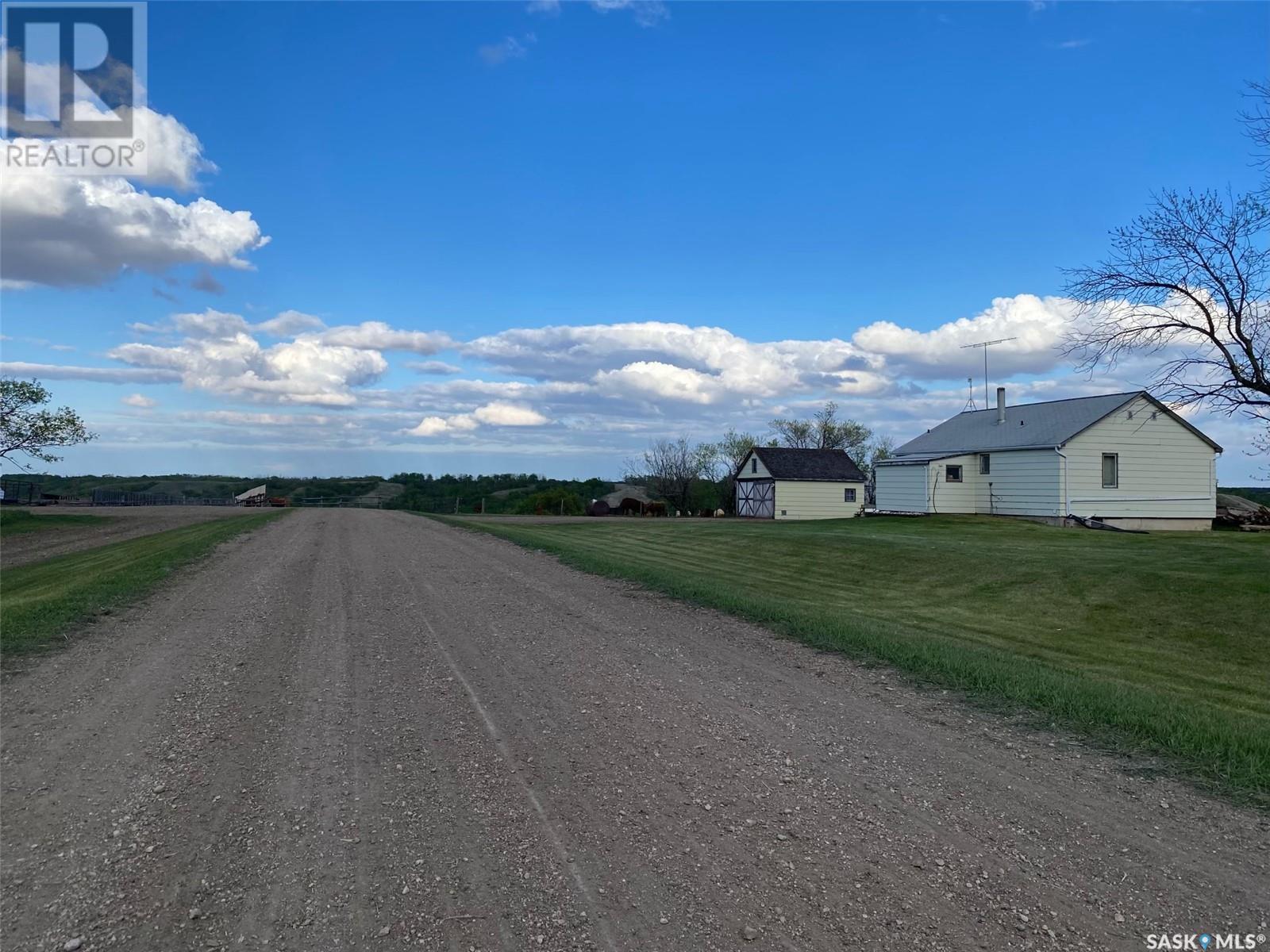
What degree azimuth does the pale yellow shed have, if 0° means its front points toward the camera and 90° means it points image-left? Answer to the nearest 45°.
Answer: approximately 45°

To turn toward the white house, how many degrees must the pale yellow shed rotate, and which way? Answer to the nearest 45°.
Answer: approximately 90° to its left
